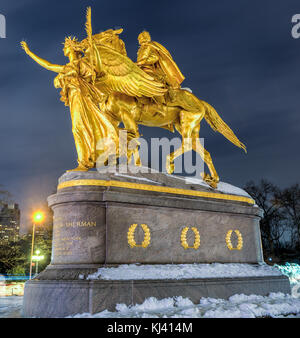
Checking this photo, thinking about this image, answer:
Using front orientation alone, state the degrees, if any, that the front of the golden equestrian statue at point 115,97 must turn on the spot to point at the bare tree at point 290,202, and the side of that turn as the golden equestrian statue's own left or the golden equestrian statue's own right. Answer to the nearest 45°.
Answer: approximately 135° to the golden equestrian statue's own right

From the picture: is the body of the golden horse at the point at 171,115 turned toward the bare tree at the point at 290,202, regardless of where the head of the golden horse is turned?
no

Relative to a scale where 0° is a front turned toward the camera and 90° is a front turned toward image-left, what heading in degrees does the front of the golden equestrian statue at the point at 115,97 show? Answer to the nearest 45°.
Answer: approximately 90°
